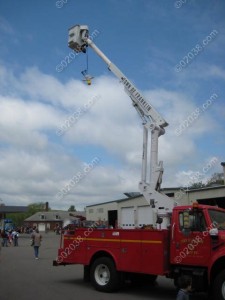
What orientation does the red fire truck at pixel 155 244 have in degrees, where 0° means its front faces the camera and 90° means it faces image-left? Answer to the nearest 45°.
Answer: approximately 315°

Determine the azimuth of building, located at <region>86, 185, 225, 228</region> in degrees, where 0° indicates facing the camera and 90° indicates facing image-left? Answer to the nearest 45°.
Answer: approximately 45°

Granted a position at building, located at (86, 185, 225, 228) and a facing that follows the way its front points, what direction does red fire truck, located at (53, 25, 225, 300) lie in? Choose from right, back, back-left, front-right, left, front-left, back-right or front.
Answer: front-left
